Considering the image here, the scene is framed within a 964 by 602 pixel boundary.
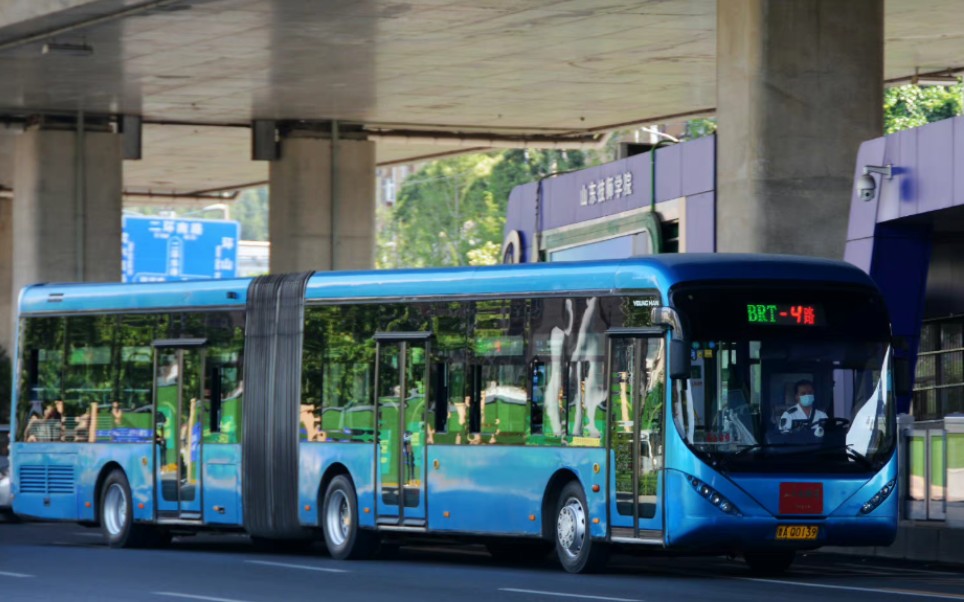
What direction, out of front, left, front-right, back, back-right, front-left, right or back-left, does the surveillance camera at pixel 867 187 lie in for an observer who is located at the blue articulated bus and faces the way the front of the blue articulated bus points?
left

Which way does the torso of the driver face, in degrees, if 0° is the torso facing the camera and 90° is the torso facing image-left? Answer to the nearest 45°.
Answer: approximately 315°

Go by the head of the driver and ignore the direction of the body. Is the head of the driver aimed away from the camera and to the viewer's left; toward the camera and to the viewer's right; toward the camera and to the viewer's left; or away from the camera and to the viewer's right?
toward the camera and to the viewer's right

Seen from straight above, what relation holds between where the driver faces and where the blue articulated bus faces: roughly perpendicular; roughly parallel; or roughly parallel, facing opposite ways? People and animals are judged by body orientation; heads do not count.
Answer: roughly parallel

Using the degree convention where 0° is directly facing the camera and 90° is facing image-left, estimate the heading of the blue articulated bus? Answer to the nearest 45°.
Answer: approximately 315°

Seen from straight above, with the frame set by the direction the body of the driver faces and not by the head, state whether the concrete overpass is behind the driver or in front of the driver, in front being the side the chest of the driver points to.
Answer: behind

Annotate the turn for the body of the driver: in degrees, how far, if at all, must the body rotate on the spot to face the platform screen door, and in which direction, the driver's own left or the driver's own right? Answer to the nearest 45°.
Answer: approximately 135° to the driver's own left
